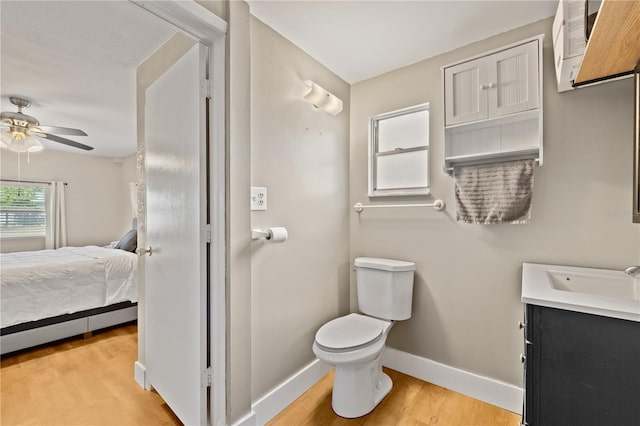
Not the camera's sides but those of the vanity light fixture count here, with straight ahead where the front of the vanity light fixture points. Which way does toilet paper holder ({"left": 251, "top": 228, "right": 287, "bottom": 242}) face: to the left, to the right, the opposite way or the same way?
the same way

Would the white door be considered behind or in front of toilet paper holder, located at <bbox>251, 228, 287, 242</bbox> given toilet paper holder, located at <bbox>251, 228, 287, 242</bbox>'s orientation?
behind

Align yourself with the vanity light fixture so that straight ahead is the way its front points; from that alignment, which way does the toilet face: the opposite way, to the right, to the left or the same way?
to the right

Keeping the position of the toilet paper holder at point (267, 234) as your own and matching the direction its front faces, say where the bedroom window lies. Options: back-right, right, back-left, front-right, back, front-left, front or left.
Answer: back

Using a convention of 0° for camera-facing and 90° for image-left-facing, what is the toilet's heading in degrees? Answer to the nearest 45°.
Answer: approximately 45°

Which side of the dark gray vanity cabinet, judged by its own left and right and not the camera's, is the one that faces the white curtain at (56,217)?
front

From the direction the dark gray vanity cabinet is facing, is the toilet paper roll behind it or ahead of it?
ahead

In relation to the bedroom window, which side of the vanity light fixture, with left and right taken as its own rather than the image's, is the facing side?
back

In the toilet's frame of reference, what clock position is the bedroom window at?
The bedroom window is roughly at 2 o'clock from the toilet.

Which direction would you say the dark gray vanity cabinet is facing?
to the viewer's left

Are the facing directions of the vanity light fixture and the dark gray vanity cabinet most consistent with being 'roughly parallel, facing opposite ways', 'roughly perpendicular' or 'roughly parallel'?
roughly parallel, facing opposite ways

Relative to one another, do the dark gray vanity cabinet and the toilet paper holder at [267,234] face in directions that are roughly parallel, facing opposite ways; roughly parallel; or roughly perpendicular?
roughly parallel, facing opposite ways

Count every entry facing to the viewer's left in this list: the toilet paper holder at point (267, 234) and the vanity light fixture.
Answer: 0

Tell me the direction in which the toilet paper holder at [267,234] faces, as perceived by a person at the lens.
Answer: facing the viewer and to the right of the viewer
